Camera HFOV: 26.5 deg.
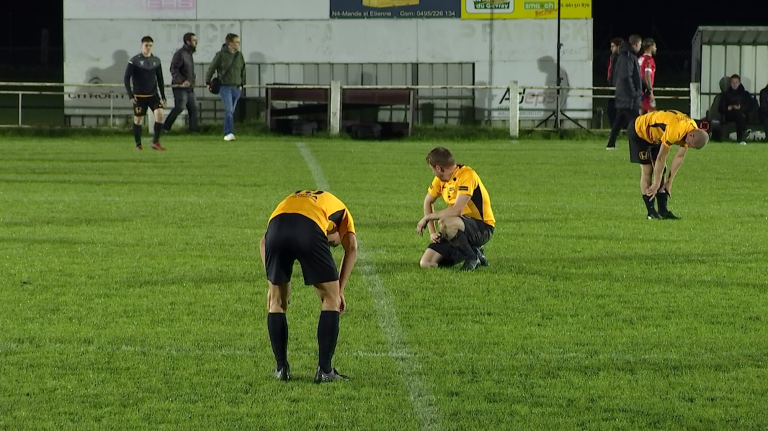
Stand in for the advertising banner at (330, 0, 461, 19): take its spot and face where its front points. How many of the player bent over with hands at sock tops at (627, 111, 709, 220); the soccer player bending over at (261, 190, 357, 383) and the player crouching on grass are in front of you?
3

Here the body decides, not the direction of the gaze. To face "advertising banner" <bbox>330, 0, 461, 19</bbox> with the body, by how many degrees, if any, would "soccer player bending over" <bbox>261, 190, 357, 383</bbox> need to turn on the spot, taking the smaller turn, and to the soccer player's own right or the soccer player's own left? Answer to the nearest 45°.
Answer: approximately 45° to the soccer player's own left

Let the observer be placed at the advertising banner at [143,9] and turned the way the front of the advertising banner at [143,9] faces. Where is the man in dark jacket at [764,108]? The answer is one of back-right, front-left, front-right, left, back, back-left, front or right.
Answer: front-left

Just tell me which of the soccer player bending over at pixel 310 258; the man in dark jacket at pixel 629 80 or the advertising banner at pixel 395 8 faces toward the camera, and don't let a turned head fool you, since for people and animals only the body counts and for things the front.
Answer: the advertising banner

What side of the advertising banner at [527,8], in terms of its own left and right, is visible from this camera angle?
front

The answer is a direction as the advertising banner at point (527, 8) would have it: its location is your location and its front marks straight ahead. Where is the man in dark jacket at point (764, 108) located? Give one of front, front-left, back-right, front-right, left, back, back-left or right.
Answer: front-left

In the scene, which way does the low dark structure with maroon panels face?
toward the camera

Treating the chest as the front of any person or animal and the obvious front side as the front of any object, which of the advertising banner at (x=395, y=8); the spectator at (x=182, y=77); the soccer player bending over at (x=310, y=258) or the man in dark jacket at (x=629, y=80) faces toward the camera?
the advertising banner

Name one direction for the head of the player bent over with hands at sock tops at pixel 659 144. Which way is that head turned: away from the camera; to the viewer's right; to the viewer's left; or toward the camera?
to the viewer's right

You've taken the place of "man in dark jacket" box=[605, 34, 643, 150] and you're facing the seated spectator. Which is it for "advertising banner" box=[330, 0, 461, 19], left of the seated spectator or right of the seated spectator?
left

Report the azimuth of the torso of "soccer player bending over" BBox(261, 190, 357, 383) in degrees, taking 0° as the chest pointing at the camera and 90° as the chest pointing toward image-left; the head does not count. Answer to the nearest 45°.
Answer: approximately 225°

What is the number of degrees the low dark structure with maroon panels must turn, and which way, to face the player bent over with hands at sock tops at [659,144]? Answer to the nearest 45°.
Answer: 0° — it already faces them

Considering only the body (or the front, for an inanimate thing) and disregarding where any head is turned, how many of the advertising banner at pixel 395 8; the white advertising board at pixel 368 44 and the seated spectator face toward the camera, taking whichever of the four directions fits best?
3
